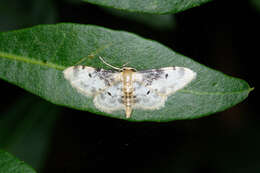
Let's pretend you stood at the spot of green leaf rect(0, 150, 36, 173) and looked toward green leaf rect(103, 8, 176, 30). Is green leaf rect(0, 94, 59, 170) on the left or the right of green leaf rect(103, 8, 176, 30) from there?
left

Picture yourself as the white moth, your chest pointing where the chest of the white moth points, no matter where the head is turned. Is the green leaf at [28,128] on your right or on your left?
on your left

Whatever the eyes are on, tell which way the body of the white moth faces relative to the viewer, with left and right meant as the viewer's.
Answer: facing away from the viewer

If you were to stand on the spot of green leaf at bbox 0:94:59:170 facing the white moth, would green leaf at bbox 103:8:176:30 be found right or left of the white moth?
left

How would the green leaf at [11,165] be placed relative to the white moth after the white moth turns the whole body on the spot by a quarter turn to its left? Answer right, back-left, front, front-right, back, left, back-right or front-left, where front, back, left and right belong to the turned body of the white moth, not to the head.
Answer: front-left
